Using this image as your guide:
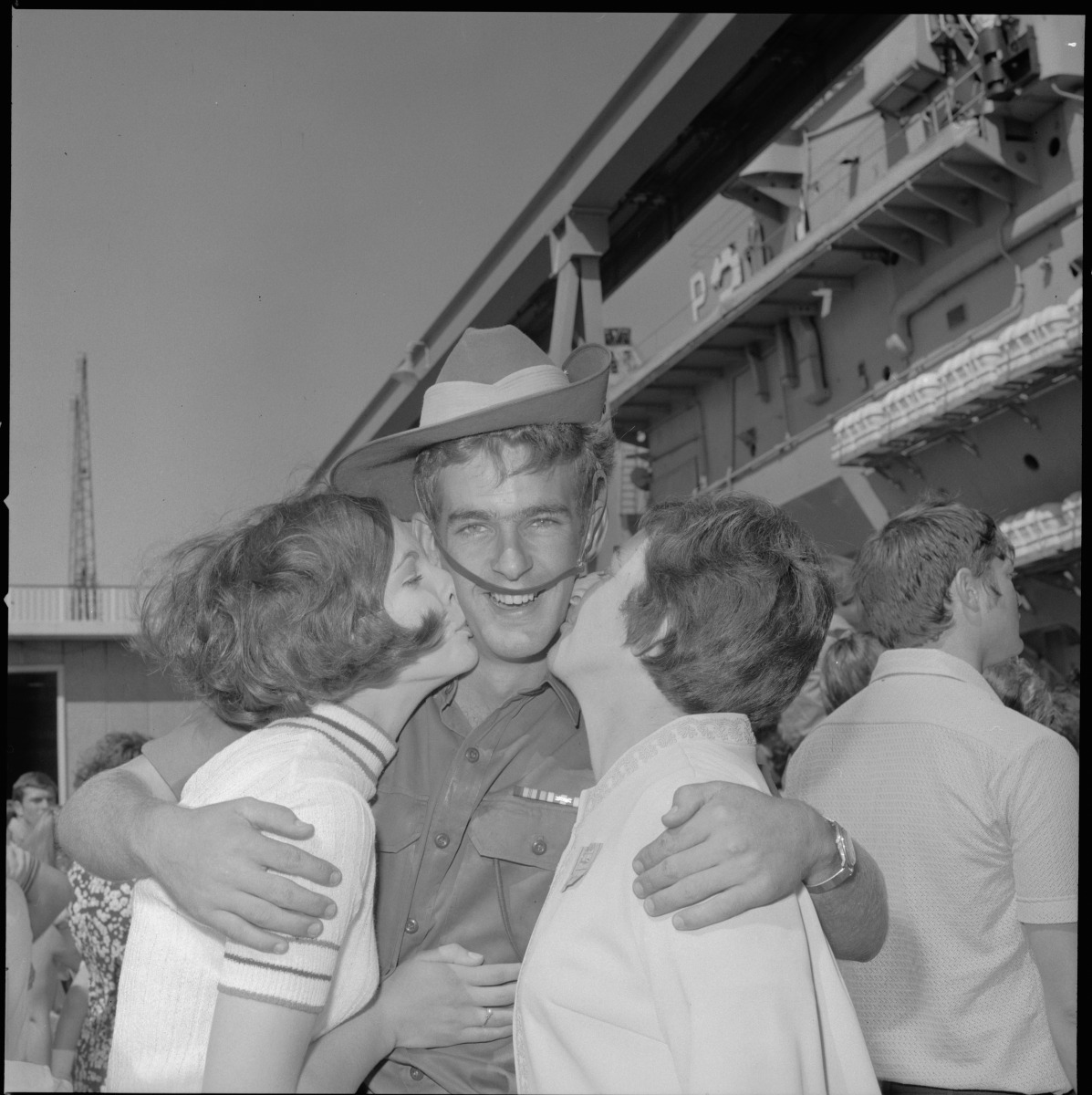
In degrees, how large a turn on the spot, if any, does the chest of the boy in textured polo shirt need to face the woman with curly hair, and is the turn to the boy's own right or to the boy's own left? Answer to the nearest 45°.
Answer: approximately 180°

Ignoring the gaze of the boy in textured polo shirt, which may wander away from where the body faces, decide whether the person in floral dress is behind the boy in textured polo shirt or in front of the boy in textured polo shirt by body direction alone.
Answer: behind

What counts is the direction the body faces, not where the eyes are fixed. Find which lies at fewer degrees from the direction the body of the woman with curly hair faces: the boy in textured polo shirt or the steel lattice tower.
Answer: the boy in textured polo shirt

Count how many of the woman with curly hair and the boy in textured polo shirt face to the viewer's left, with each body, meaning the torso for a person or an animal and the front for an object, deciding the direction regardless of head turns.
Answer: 0

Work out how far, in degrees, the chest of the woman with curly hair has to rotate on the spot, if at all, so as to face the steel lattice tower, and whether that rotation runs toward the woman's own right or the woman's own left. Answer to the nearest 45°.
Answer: approximately 90° to the woman's own left

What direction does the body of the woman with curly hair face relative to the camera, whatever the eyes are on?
to the viewer's right

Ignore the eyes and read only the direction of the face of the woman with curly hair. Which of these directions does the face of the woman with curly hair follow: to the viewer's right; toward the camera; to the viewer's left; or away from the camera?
to the viewer's right

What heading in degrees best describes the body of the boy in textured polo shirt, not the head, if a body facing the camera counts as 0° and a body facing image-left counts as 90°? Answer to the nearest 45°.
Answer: approximately 225°

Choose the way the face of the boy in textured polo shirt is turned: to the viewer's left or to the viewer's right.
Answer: to the viewer's right

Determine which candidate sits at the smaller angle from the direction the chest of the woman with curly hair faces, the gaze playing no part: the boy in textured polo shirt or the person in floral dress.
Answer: the boy in textured polo shirt
